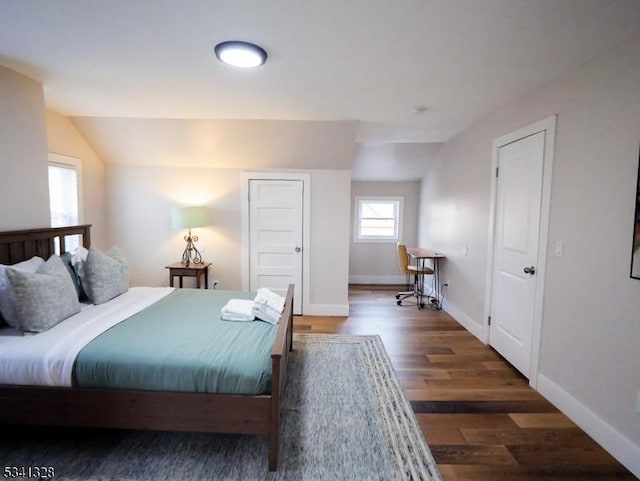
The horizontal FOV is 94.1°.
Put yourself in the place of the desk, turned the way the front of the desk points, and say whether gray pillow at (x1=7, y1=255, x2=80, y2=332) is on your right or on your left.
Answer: on your left

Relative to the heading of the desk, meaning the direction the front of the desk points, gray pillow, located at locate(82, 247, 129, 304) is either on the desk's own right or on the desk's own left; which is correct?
on the desk's own left

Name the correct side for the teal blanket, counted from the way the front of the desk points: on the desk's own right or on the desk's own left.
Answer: on the desk's own left

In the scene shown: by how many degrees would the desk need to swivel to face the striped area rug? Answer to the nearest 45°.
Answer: approximately 90° to its left

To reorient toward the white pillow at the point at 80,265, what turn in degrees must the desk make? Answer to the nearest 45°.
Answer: approximately 45° to its left

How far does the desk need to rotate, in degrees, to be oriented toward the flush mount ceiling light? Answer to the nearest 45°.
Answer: approximately 90° to its left

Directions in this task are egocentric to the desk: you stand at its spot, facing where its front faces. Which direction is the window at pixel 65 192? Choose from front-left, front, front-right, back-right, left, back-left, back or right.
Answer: front-left

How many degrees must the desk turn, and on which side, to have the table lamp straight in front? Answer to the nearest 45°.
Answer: approximately 45° to its left

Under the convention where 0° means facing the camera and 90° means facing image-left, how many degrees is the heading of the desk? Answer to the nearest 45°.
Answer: approximately 90°
